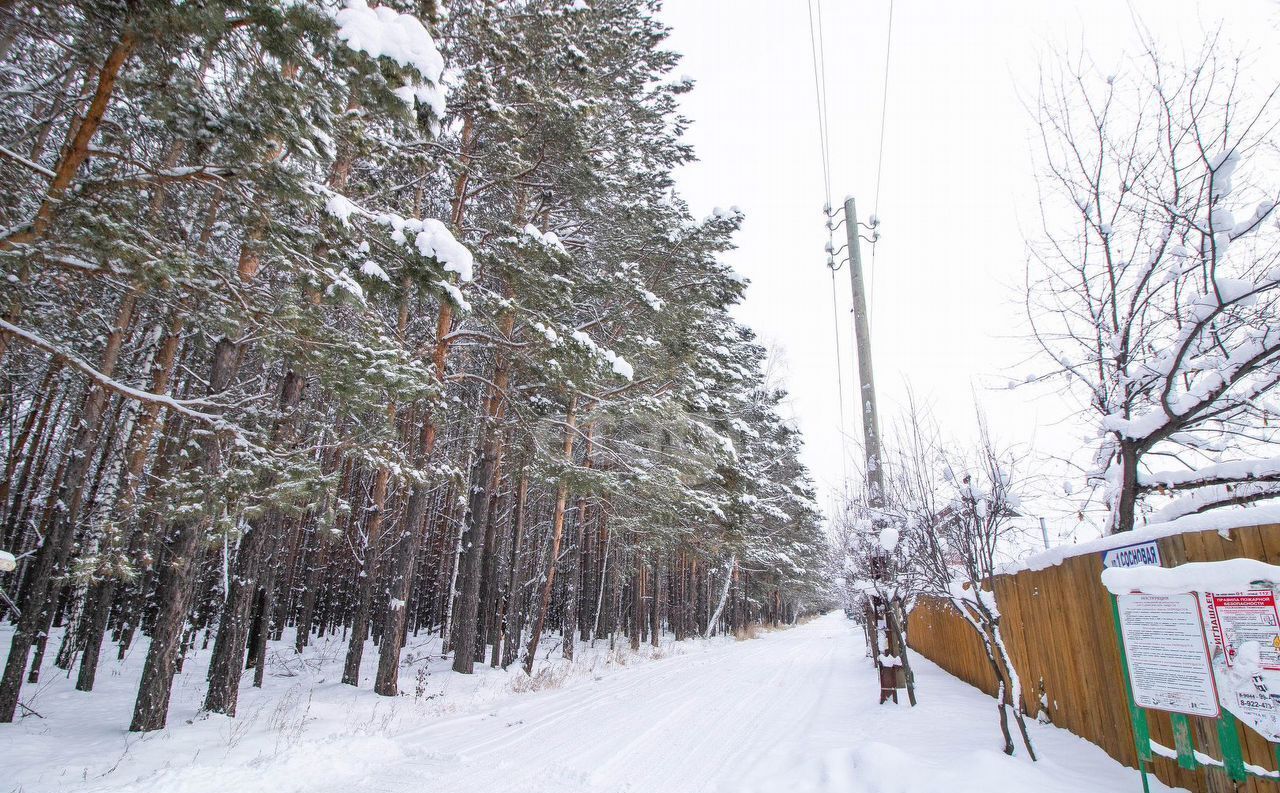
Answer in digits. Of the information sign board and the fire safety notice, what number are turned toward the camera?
2

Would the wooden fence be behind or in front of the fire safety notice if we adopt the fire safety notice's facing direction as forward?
behind

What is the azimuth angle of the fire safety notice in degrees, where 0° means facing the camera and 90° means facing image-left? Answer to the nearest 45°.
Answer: approximately 0°

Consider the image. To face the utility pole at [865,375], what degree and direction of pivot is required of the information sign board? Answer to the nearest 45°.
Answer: approximately 135° to its right

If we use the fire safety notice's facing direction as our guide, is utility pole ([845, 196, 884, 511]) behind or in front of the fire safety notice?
behind
